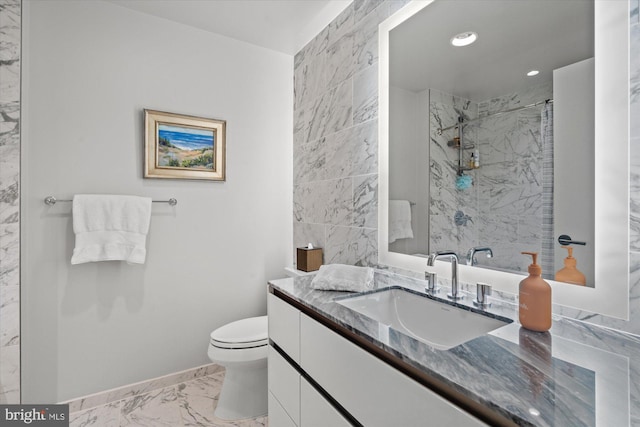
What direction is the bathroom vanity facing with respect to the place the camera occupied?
facing the viewer and to the left of the viewer

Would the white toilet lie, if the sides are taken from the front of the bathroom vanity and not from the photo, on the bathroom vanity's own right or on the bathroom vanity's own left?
on the bathroom vanity's own right

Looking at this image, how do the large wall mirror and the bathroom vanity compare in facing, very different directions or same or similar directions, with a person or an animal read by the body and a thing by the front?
same or similar directions

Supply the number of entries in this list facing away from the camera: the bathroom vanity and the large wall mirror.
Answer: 0

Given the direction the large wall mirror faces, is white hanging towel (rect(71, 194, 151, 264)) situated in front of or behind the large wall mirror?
in front

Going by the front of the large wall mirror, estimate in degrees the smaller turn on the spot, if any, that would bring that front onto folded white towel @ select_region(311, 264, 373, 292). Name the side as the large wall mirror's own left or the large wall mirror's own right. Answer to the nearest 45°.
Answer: approximately 45° to the large wall mirror's own right

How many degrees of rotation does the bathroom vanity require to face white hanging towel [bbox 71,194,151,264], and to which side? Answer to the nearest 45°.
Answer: approximately 45° to its right
